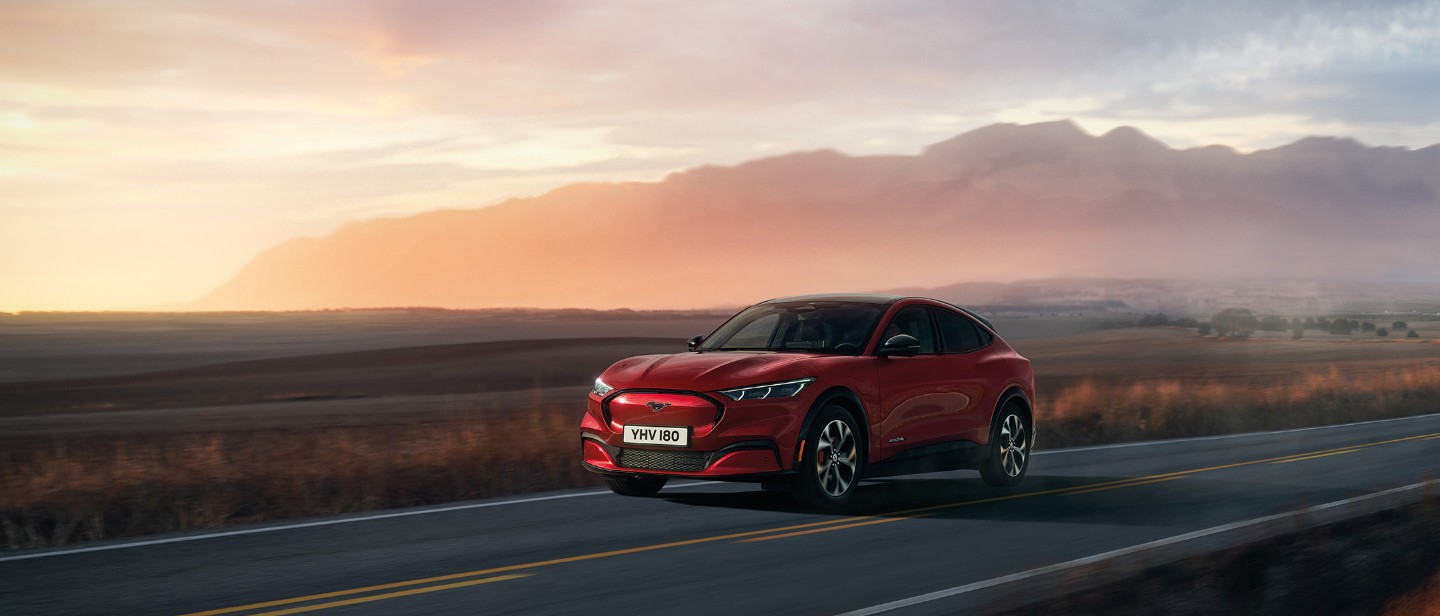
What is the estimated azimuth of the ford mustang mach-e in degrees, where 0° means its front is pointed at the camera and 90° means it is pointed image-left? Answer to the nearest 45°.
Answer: approximately 45°
